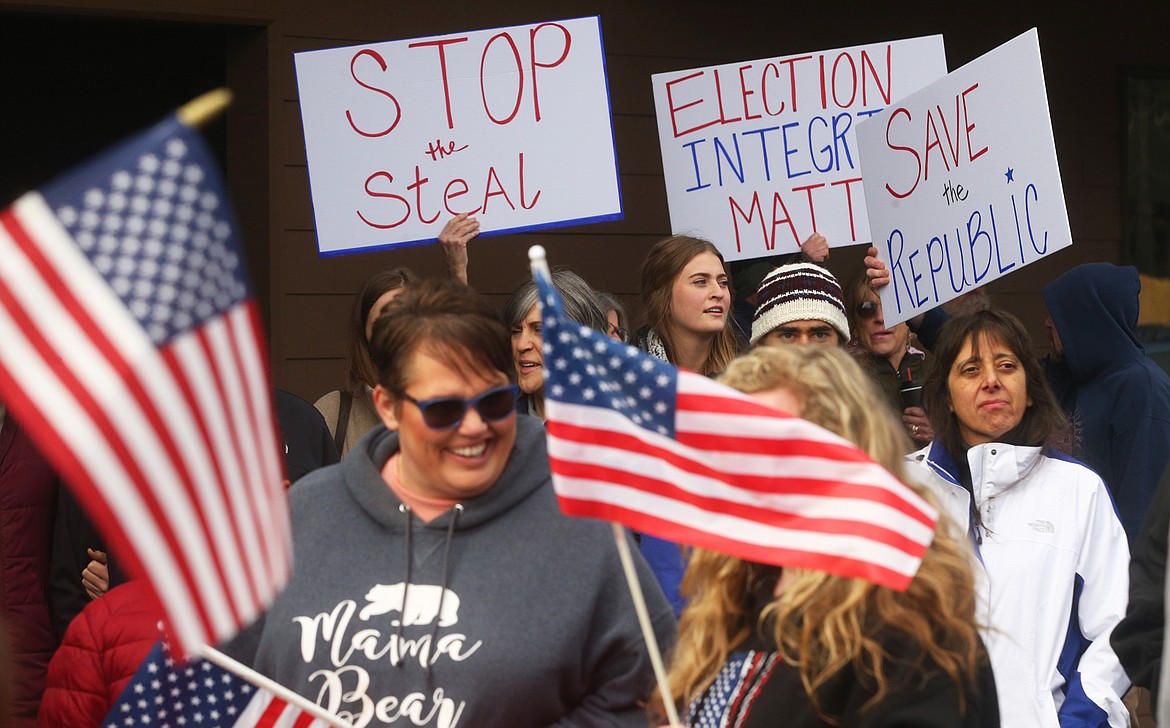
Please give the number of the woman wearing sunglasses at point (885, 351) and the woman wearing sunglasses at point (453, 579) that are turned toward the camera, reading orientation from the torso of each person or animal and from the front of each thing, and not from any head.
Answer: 2

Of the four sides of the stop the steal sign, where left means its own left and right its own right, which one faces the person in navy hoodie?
left

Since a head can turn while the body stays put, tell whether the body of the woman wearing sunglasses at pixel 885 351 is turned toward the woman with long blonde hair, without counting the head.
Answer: yes
